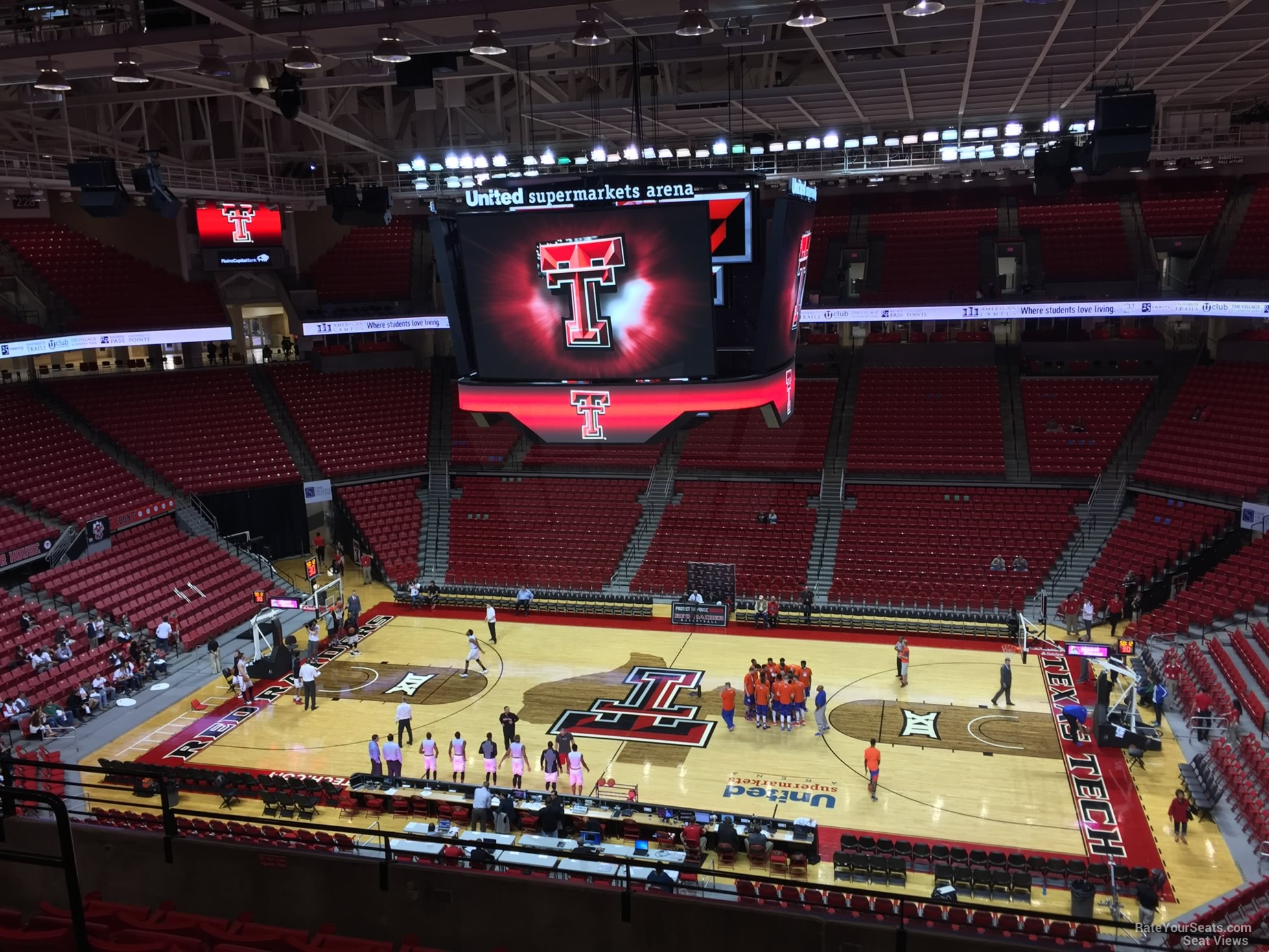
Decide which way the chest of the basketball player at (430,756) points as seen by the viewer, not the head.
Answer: away from the camera

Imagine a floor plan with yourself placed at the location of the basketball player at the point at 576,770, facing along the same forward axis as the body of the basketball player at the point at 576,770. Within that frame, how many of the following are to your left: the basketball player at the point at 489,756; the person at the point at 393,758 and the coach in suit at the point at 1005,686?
2

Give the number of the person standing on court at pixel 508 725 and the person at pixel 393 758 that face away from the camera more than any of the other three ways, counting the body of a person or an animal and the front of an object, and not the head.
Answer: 1

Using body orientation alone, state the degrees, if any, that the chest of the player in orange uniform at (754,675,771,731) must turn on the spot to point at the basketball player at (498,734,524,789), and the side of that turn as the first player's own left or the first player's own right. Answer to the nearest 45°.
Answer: approximately 180°

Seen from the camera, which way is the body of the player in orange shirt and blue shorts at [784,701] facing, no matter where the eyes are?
away from the camera

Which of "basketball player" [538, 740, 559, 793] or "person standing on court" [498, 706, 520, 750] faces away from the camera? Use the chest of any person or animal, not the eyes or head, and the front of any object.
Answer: the basketball player

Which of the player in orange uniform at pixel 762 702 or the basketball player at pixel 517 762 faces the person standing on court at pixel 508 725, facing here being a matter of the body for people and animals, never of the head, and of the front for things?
the basketball player

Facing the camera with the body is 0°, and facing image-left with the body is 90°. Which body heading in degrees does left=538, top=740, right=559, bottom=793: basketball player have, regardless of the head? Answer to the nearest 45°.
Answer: approximately 180°
